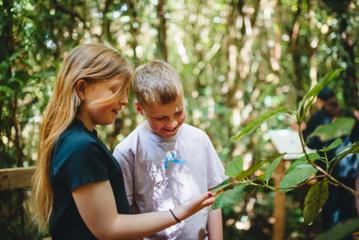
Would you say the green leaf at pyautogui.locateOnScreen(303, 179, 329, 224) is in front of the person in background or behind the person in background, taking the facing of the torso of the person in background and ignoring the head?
in front

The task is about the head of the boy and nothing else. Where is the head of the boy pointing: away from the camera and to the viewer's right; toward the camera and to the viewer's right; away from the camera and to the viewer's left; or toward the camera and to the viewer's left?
toward the camera and to the viewer's right

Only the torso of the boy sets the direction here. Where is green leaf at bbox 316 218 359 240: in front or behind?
in front

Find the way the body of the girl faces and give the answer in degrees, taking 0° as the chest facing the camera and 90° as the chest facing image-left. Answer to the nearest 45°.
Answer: approximately 270°

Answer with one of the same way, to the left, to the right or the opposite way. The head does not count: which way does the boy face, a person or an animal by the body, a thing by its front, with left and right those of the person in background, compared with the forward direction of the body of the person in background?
to the left

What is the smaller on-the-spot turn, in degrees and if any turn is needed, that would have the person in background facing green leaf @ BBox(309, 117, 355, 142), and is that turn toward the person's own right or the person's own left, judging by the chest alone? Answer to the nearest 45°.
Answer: approximately 45° to the person's own left

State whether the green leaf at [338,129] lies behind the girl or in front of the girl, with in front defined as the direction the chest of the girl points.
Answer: in front

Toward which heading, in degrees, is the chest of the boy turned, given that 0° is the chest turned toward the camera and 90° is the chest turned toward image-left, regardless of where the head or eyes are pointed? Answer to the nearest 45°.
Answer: approximately 315°
